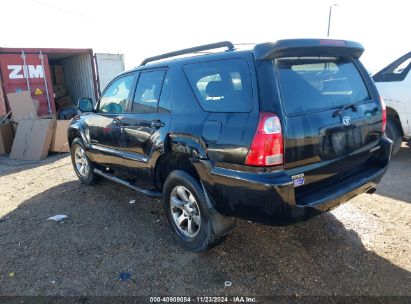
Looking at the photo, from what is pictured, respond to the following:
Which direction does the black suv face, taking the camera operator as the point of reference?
facing away from the viewer and to the left of the viewer

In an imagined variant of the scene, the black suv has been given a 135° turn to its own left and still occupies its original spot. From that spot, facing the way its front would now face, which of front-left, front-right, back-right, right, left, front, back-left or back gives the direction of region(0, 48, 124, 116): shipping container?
back-right

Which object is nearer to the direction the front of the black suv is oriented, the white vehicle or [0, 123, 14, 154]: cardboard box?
the cardboard box

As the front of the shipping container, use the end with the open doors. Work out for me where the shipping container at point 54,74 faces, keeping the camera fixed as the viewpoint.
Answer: facing the viewer

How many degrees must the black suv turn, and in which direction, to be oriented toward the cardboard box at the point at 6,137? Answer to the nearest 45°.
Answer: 0° — it already faces it

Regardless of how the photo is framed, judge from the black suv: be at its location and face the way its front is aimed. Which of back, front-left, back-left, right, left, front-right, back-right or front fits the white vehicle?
right

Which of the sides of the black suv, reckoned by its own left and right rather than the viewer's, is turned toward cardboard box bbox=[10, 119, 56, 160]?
front

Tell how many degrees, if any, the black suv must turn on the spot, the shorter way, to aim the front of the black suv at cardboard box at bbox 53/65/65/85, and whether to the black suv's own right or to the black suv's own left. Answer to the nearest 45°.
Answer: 0° — it already faces it

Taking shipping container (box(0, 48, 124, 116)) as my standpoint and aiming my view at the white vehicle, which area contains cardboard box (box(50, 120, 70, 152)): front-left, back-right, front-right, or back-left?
front-right

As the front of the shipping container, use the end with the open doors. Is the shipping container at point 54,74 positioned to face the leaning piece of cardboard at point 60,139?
yes

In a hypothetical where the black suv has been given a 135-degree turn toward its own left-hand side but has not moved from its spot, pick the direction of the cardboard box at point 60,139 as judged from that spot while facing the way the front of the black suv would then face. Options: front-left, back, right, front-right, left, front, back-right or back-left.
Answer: back-right
